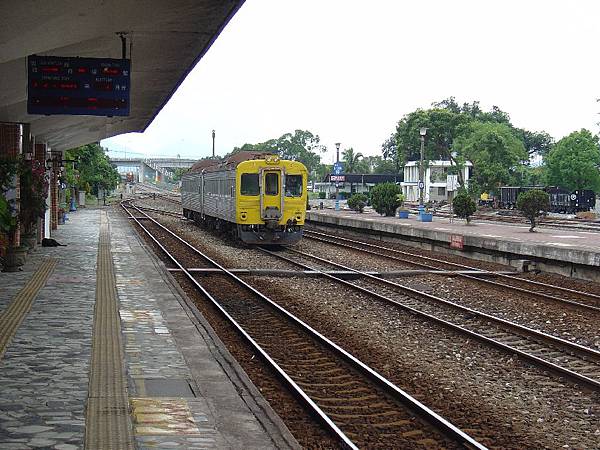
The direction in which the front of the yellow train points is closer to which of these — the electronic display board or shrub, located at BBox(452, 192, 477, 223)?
the electronic display board

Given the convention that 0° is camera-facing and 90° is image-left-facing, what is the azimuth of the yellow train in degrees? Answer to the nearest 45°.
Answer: approximately 315°

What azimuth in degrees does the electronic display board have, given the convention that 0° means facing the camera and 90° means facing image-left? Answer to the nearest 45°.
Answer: approximately 0°

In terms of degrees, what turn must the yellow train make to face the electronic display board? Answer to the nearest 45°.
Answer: approximately 45° to its right

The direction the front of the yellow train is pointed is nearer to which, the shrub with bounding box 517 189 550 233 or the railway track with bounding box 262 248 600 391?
the railway track

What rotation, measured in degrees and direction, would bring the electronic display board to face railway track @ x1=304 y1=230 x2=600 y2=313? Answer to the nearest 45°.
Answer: approximately 90° to its left

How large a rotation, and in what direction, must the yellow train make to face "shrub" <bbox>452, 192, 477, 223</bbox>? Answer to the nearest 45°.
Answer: approximately 90° to its left

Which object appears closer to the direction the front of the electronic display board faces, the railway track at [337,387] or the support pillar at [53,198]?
the railway track
